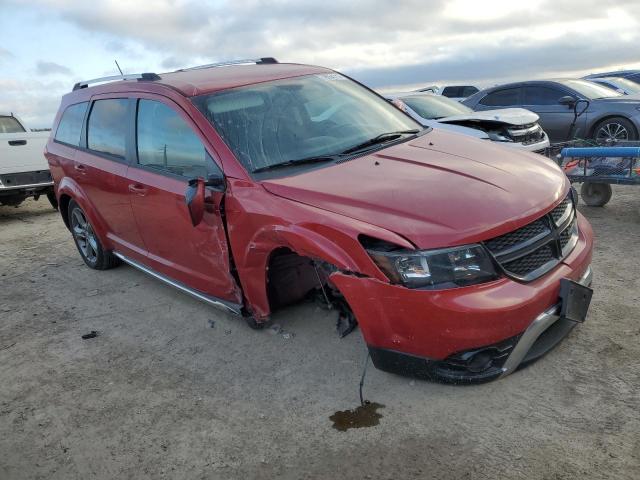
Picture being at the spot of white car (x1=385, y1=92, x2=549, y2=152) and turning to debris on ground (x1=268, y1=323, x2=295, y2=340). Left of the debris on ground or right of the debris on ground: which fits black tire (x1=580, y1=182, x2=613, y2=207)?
left

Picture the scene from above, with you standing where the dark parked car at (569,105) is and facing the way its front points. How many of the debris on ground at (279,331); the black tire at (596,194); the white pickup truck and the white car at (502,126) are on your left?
0

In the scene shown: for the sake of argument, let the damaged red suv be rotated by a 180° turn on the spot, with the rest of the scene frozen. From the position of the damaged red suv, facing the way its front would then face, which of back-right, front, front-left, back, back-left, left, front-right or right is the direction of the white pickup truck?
front

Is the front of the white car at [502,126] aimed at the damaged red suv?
no

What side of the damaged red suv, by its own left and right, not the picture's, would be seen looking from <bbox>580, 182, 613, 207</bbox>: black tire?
left

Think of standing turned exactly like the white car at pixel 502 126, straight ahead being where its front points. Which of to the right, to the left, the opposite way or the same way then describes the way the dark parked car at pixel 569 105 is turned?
the same way

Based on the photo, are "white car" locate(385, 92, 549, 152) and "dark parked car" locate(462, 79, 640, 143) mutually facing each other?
no

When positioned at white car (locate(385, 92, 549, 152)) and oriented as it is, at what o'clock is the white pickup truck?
The white pickup truck is roughly at 4 o'clock from the white car.

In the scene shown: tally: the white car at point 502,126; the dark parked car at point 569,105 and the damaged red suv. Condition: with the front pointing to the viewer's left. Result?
0

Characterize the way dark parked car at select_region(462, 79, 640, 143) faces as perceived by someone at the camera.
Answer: facing the viewer and to the right of the viewer

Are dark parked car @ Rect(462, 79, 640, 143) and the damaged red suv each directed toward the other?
no

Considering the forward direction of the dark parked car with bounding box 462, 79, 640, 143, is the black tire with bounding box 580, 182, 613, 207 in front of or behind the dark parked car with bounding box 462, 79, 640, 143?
in front

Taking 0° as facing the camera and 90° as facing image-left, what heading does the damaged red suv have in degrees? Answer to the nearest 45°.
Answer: approximately 315°

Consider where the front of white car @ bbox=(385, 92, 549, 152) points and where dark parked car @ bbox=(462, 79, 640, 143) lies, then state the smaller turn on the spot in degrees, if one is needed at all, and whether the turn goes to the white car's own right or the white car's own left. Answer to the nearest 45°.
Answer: approximately 90° to the white car's own left

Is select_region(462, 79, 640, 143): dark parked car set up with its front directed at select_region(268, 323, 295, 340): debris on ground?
no

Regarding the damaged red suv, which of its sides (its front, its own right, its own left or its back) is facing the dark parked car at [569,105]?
left
